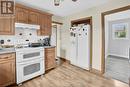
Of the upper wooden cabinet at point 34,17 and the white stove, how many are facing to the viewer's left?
0

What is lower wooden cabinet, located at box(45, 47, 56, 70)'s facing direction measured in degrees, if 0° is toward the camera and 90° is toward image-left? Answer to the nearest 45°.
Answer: approximately 315°

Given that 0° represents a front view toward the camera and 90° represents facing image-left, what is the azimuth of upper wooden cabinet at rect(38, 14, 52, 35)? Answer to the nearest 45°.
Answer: approximately 315°

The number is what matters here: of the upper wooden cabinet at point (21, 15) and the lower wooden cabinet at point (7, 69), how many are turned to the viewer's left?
0

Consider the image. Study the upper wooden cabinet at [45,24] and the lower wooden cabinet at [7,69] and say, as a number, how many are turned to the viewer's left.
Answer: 0
